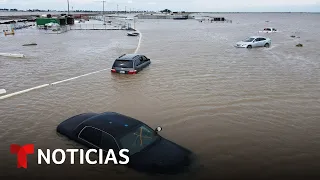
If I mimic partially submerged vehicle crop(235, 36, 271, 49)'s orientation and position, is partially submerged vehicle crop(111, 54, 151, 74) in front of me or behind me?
in front

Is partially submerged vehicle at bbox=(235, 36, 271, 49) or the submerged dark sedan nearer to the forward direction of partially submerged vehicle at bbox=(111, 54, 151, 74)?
the partially submerged vehicle

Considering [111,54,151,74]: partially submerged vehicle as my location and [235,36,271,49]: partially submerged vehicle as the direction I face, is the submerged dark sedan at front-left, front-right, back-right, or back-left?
back-right

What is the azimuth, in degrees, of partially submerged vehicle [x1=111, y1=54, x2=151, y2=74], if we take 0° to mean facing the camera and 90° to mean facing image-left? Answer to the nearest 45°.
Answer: approximately 225°

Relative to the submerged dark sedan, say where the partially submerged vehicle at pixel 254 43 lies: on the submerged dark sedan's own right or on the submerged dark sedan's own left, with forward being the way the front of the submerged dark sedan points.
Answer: on the submerged dark sedan's own left

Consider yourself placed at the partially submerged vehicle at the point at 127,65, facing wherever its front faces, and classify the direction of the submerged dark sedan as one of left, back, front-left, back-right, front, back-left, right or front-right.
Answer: back-right

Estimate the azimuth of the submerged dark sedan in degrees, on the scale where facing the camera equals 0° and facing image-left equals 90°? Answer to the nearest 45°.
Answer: approximately 315°

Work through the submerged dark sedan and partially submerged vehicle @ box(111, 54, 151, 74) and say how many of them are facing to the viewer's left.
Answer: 0

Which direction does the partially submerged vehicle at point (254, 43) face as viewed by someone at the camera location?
facing the viewer and to the left of the viewer

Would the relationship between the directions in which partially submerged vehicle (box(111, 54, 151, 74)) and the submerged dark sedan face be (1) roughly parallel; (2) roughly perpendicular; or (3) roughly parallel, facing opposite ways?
roughly perpendicular

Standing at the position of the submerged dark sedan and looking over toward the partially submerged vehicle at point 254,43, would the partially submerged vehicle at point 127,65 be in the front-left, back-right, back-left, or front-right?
front-left

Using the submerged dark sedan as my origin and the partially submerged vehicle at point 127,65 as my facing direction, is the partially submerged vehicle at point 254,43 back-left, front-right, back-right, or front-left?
front-right

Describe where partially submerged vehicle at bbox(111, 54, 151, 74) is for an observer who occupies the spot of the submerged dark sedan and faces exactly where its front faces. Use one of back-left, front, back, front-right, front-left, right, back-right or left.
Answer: back-left

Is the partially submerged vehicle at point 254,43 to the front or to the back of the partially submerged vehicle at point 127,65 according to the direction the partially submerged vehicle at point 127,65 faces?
to the front

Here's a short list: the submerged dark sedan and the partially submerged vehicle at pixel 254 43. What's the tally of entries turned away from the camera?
0
